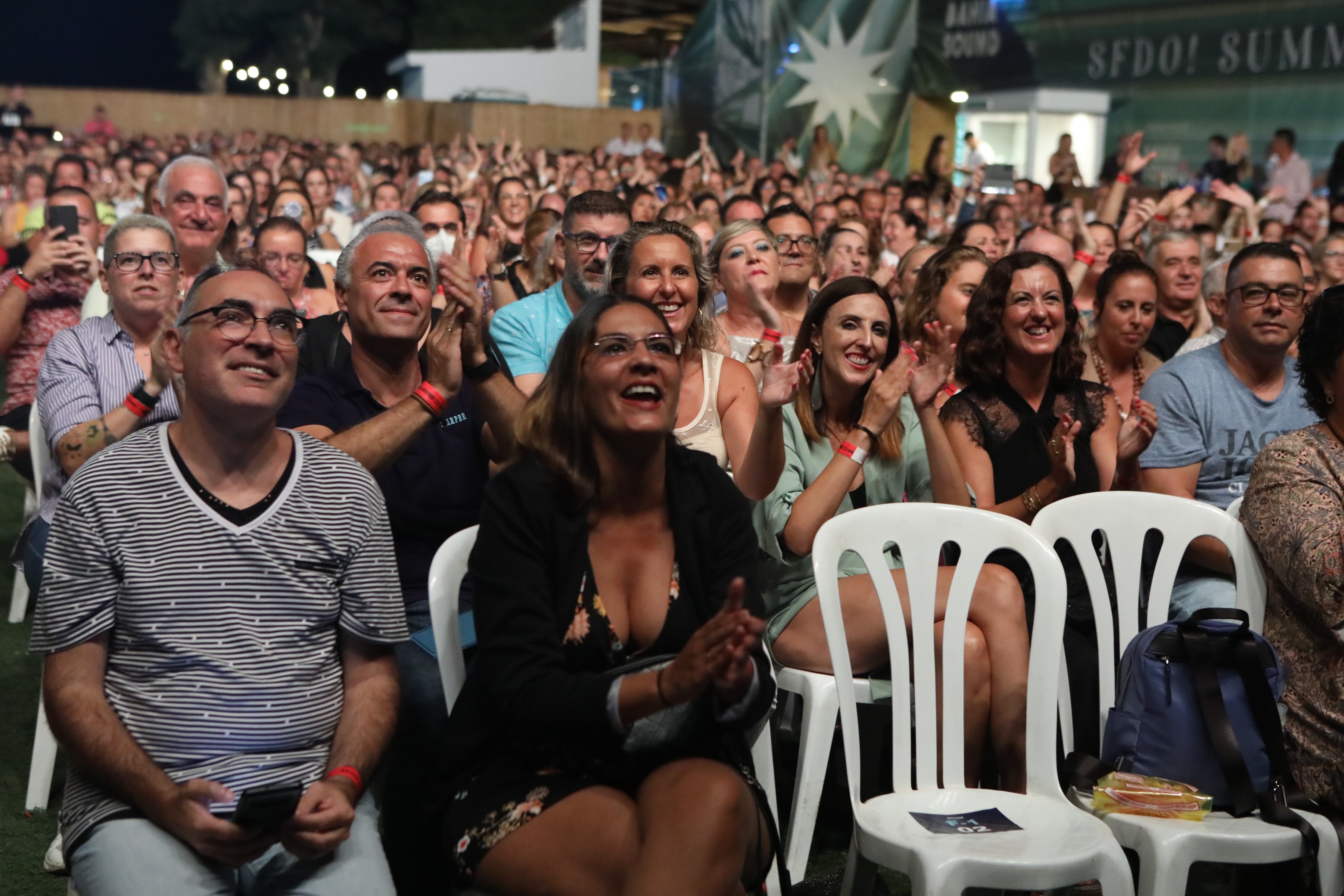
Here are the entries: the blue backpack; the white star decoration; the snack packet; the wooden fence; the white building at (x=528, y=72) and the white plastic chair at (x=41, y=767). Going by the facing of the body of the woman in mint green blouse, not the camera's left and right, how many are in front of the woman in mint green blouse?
2

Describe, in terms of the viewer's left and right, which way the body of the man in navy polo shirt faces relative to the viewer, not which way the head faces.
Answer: facing the viewer and to the right of the viewer

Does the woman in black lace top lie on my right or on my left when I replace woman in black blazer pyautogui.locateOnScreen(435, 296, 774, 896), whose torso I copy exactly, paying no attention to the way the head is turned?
on my left

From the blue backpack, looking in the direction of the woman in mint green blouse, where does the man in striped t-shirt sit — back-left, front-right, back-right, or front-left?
front-left

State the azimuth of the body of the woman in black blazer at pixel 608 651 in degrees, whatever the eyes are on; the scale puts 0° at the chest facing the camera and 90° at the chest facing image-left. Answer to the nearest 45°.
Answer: approximately 315°

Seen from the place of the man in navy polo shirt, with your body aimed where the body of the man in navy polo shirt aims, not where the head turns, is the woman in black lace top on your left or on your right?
on your left

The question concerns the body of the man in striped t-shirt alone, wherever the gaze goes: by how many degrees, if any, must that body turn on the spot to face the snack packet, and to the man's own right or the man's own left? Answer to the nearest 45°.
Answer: approximately 90° to the man's own left

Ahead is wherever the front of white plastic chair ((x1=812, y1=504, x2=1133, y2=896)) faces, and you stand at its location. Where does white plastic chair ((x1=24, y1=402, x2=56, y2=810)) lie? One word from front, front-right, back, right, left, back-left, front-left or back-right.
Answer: back-right

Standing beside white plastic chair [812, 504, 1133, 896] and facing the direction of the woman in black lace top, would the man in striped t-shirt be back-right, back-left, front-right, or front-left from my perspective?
back-left

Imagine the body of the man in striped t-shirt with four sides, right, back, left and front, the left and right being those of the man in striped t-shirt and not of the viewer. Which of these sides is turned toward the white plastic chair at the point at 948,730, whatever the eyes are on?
left

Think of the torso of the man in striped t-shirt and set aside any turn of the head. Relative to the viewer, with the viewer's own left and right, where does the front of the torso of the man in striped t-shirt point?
facing the viewer
